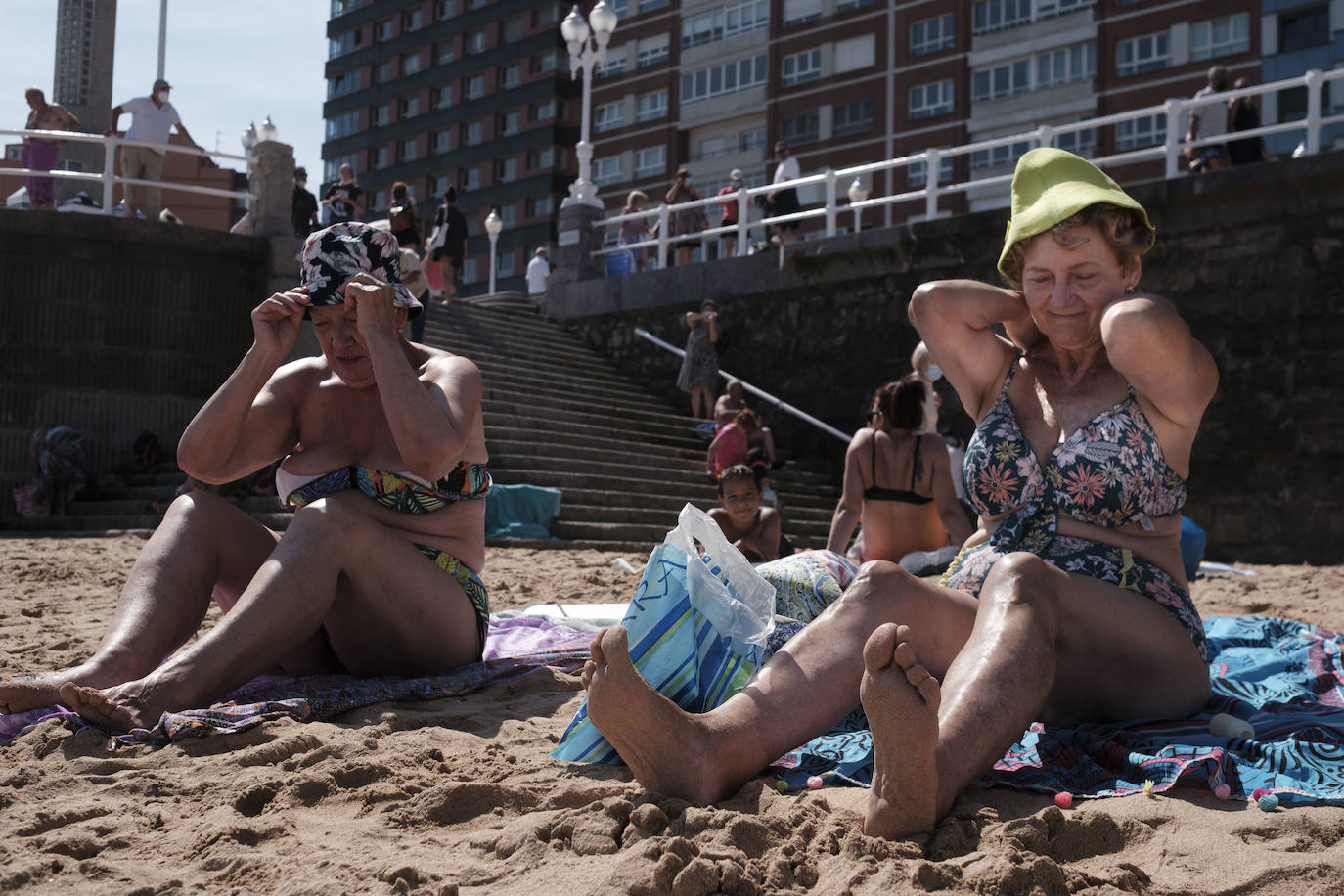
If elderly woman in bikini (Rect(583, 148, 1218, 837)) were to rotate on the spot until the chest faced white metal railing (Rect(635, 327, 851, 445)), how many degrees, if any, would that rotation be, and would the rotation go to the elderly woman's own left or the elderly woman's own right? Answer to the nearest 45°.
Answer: approximately 135° to the elderly woman's own right

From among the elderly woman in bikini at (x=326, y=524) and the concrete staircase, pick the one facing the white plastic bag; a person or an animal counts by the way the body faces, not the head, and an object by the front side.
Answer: the concrete staircase

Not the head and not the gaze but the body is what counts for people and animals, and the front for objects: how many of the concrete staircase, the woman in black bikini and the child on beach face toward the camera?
2

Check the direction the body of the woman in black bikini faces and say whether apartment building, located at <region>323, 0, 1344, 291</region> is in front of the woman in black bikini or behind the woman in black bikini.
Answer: in front

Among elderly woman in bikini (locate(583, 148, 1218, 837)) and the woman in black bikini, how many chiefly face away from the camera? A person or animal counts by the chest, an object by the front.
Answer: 1

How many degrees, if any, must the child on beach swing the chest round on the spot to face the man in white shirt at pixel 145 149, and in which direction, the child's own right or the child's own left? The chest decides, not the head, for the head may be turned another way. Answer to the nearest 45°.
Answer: approximately 135° to the child's own right

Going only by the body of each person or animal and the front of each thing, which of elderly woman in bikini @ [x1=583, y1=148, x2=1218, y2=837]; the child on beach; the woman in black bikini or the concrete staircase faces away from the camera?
the woman in black bikini

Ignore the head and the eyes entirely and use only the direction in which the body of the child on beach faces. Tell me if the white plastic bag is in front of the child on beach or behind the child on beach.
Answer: in front

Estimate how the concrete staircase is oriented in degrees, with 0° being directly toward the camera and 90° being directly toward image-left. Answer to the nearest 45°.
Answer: approximately 0°

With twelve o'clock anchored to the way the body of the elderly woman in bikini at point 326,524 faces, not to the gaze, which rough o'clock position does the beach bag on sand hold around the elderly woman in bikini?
The beach bag on sand is roughly at 9 o'clock from the elderly woman in bikini.

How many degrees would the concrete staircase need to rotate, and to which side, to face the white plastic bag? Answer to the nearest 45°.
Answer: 0° — it already faces it

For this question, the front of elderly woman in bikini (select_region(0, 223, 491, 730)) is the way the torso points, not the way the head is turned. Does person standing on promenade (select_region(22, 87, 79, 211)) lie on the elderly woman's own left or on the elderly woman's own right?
on the elderly woman's own right

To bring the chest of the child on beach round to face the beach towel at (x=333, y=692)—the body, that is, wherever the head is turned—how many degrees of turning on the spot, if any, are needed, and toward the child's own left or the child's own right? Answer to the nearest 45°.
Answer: approximately 45° to the child's own right

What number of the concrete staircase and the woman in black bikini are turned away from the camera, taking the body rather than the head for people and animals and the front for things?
1

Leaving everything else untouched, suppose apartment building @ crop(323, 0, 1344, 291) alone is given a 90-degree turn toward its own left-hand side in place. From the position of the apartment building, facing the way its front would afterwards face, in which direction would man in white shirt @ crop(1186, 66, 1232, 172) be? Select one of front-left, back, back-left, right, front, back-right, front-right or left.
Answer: front-right

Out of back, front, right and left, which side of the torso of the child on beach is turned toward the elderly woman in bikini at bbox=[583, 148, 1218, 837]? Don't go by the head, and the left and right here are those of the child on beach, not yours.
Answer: front
